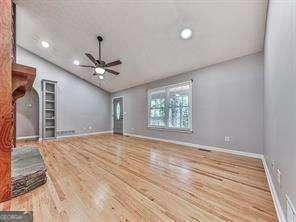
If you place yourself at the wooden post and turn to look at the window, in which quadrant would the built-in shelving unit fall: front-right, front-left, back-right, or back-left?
front-left

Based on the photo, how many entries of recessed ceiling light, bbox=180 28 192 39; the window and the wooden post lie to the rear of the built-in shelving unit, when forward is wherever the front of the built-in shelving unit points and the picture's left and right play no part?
0

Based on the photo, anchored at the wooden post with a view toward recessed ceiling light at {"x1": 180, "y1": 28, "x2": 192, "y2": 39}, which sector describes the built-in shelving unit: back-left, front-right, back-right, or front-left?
front-left

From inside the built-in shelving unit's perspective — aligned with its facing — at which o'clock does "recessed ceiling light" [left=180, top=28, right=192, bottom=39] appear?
The recessed ceiling light is roughly at 11 o'clock from the built-in shelving unit.

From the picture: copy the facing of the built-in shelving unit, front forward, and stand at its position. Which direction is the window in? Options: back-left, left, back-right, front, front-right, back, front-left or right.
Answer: front-left

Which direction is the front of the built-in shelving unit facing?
toward the camera

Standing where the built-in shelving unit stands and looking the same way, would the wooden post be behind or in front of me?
in front
